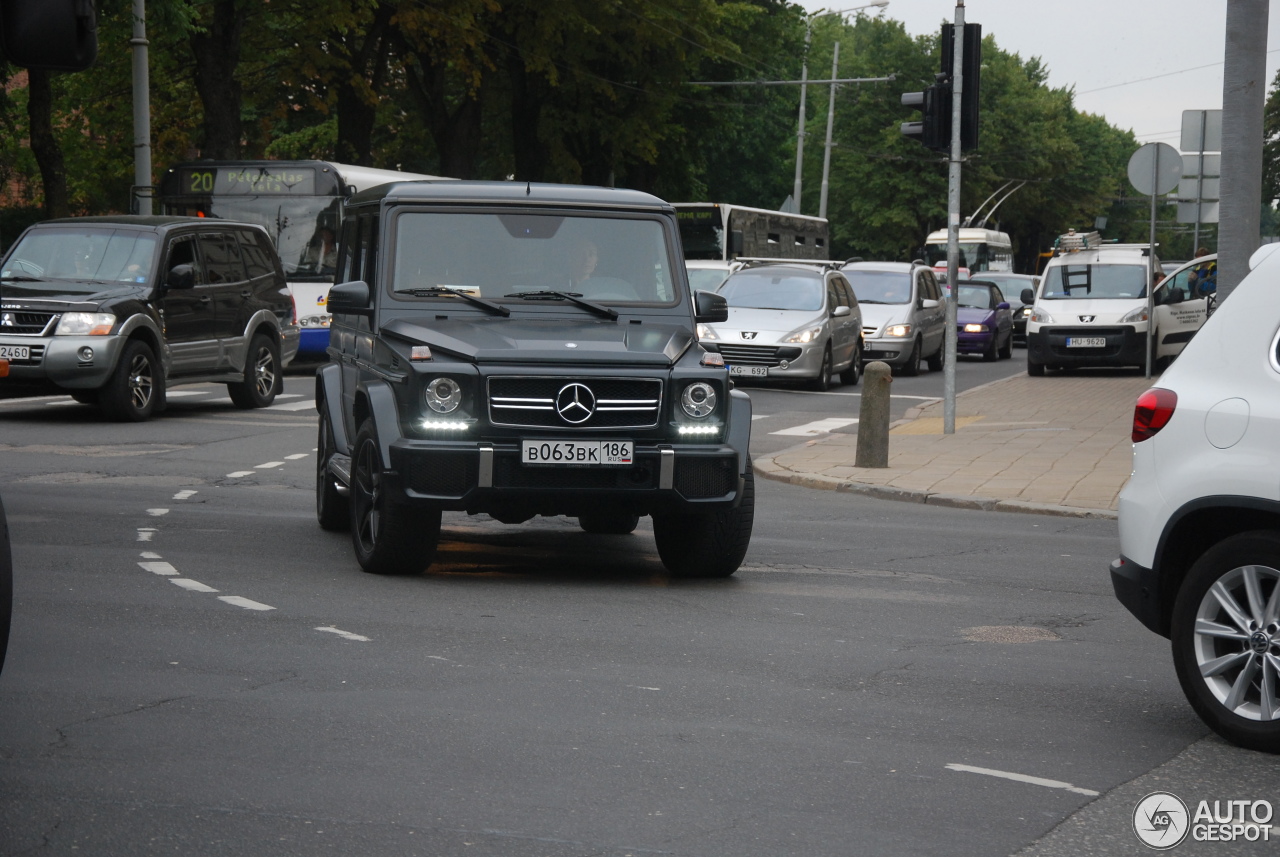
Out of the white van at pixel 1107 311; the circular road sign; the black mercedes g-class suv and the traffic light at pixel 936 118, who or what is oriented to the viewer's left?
the traffic light

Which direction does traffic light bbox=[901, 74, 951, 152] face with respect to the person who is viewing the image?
facing to the left of the viewer

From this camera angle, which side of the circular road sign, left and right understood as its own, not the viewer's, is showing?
back

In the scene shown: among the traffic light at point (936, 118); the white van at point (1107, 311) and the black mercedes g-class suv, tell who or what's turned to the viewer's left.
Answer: the traffic light

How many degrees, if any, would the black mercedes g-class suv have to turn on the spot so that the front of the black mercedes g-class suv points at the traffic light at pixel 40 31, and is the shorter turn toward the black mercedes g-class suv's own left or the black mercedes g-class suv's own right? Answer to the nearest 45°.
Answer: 0° — it already faces it

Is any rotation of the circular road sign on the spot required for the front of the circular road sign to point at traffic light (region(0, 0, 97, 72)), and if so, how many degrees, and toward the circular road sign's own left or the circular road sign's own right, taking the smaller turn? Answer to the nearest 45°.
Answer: approximately 180°

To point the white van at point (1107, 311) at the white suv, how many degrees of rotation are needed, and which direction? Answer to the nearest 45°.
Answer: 0° — it already faces it

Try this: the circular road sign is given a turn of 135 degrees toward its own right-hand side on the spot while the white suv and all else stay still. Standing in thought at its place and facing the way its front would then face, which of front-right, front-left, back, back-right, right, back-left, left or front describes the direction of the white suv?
front-right

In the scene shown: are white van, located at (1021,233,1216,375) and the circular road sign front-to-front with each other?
yes

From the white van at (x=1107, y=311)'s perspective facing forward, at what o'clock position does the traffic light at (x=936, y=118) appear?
The traffic light is roughly at 12 o'clock from the white van.

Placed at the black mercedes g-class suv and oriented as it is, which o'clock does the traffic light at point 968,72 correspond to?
The traffic light is roughly at 7 o'clock from the black mercedes g-class suv.
